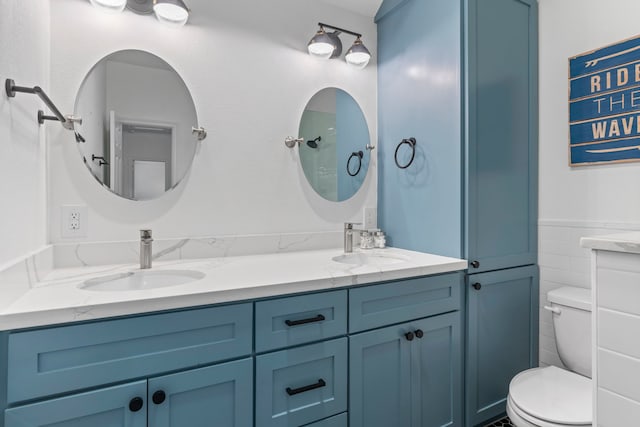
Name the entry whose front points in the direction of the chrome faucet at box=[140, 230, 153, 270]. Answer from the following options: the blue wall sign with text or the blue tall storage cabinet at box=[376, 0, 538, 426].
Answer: the blue wall sign with text

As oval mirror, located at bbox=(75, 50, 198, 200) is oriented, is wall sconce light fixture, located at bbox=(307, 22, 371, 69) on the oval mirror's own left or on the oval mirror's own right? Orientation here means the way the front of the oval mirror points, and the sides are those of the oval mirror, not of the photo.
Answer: on the oval mirror's own left

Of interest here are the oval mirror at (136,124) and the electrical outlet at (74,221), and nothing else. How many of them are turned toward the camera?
2

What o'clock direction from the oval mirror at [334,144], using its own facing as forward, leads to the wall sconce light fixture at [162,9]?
The wall sconce light fixture is roughly at 2 o'clock from the oval mirror.

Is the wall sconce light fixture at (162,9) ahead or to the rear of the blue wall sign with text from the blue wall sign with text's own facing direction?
ahead

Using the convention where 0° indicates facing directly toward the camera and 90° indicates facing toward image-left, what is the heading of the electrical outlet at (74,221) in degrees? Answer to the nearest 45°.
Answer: approximately 0°

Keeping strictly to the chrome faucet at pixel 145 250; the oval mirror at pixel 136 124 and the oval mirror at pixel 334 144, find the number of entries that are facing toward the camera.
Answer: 3

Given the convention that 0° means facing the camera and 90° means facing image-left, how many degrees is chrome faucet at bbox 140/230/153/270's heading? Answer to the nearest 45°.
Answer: approximately 0°
